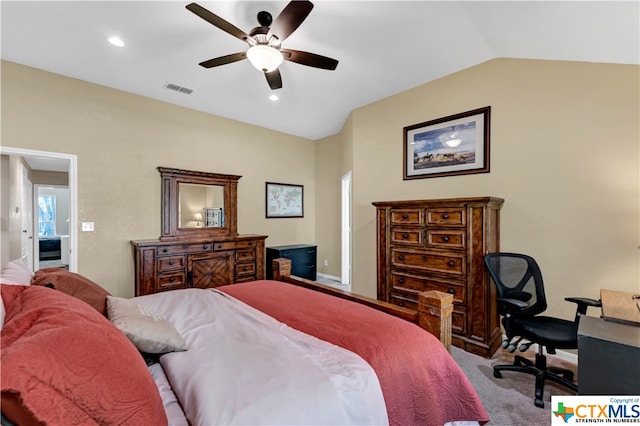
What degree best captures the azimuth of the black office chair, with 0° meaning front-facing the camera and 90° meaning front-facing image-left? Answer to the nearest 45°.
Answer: approximately 315°

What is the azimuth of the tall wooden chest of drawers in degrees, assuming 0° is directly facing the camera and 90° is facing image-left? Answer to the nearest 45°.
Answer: approximately 45°

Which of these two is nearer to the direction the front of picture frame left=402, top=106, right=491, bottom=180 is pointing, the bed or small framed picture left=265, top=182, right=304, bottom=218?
the bed
